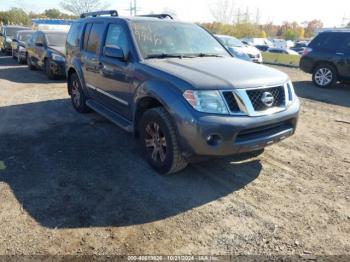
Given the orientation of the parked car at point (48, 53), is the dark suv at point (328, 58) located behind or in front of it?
in front

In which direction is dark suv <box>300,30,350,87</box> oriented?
to the viewer's right

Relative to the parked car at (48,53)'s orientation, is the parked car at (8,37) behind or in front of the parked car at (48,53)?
behind

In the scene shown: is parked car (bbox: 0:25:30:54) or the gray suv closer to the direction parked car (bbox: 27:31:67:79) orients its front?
the gray suv

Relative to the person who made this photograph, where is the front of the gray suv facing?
facing the viewer and to the right of the viewer

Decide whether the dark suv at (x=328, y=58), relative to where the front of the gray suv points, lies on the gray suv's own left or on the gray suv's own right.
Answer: on the gray suv's own left

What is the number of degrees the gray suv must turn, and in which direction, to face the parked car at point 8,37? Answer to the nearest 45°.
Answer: approximately 180°

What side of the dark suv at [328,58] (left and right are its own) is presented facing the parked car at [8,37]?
back

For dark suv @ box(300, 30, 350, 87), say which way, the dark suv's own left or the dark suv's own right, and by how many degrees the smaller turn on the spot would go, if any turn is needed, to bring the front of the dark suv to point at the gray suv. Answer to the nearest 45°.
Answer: approximately 90° to the dark suv's own right
